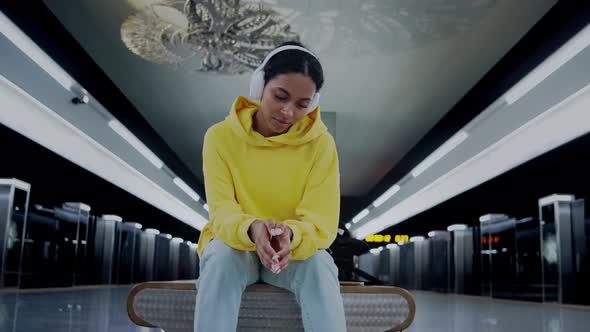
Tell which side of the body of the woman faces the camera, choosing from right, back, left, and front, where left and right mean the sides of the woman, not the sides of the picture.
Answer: front

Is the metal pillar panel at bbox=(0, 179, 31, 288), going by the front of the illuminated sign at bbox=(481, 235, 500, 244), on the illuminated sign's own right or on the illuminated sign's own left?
on the illuminated sign's own right

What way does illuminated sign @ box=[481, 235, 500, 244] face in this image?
toward the camera

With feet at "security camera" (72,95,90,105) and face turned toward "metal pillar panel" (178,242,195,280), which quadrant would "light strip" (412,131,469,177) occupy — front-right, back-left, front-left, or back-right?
front-right

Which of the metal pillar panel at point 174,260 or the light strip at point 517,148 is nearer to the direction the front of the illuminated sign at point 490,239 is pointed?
the light strip

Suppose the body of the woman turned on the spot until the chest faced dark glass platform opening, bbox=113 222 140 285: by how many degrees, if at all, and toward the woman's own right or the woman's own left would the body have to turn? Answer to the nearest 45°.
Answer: approximately 180°

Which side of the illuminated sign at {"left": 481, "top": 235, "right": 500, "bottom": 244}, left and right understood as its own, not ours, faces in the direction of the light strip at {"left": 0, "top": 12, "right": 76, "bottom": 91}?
front

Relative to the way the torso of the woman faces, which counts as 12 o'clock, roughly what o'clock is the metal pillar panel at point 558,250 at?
The metal pillar panel is roughly at 7 o'clock from the woman.

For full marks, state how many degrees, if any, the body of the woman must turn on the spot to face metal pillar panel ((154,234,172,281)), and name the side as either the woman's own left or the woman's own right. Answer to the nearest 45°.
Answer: approximately 180°

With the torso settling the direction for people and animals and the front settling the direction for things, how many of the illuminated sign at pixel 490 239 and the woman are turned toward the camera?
2

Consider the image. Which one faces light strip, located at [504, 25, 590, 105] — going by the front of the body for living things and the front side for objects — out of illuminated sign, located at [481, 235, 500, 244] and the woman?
the illuminated sign

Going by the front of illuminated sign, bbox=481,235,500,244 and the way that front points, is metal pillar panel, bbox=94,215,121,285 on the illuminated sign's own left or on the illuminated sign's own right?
on the illuminated sign's own right

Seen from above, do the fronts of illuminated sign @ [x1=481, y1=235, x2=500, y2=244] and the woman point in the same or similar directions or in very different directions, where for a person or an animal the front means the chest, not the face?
same or similar directions
